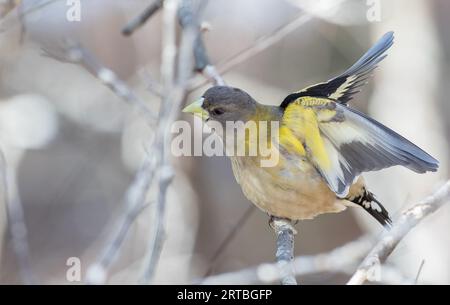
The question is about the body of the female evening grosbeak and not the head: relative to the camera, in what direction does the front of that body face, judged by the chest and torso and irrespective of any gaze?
to the viewer's left

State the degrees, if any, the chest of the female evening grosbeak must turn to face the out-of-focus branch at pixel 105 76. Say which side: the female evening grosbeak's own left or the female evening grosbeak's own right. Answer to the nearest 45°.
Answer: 0° — it already faces it

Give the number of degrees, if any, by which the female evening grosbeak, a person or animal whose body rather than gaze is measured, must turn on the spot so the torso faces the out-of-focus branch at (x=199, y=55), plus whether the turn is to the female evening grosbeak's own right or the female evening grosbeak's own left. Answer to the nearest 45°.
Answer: approximately 45° to the female evening grosbeak's own right
